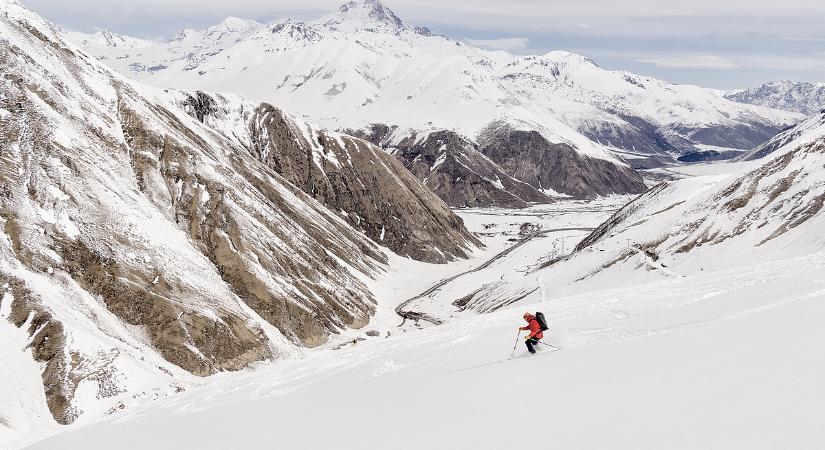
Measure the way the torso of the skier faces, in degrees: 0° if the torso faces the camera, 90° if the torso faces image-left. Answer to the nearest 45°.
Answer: approximately 90°
